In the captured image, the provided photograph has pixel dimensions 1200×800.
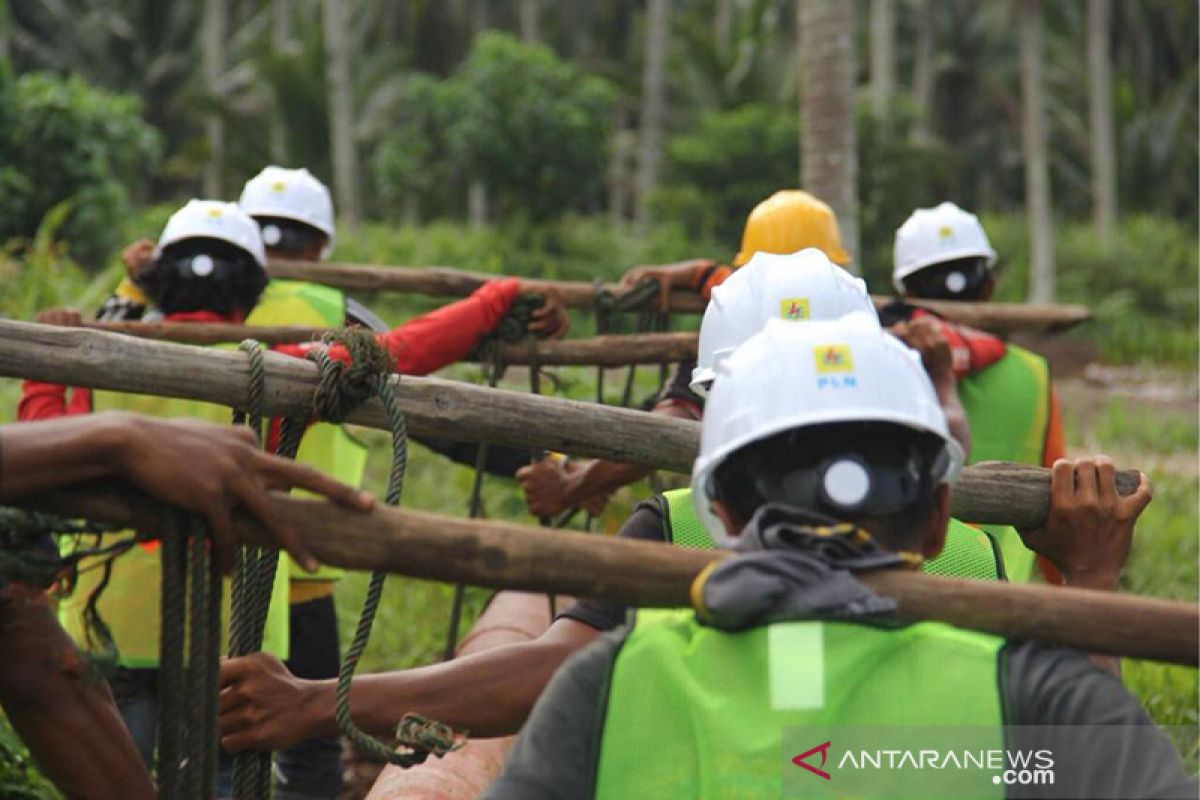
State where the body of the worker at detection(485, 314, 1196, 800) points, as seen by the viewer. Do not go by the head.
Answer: away from the camera

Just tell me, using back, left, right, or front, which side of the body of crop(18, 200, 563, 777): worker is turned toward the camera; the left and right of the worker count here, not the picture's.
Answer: back

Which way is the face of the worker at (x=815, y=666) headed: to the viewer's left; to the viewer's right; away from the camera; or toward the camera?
away from the camera

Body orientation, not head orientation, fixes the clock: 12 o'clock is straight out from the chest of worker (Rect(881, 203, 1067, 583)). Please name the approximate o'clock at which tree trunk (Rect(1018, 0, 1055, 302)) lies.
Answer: The tree trunk is roughly at 12 o'clock from the worker.

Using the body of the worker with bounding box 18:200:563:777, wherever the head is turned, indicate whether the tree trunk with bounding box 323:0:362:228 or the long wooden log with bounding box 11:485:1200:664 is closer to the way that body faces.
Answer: the tree trunk

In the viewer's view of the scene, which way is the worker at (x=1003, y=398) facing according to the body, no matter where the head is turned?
away from the camera

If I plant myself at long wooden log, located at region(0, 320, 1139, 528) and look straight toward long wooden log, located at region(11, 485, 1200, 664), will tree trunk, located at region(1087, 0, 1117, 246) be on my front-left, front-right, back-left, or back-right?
back-left

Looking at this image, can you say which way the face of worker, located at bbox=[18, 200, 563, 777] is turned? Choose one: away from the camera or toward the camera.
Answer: away from the camera

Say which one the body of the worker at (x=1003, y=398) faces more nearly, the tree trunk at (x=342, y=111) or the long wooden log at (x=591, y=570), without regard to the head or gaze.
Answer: the tree trunk

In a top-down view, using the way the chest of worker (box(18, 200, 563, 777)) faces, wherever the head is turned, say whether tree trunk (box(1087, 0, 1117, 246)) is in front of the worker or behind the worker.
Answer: in front

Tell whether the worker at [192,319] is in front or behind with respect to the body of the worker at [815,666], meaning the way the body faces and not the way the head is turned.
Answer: in front

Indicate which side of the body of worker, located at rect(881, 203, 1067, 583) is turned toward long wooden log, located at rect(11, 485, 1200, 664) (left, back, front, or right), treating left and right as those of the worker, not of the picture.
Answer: back

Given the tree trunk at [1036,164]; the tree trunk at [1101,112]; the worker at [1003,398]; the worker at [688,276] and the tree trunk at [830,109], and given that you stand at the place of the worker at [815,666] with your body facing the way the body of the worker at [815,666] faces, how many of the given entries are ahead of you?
5

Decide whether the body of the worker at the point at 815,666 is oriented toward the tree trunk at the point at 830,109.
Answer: yes
